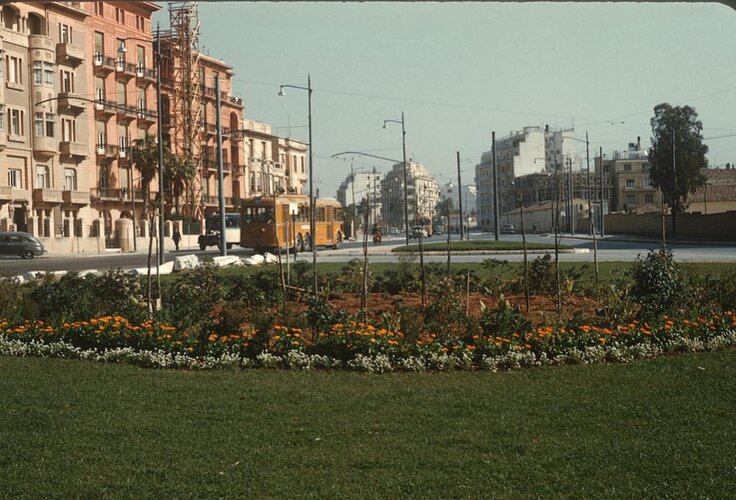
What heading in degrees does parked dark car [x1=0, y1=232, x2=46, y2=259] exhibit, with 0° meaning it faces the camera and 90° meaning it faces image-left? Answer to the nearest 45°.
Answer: approximately 90°
